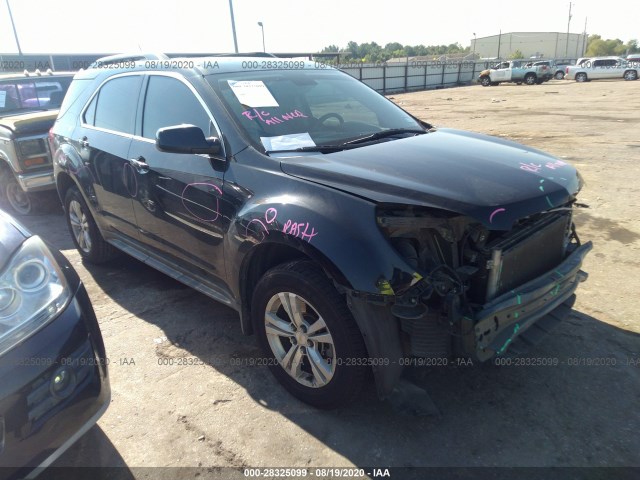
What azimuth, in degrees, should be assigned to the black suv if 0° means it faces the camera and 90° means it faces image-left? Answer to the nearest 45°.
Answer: approximately 315°

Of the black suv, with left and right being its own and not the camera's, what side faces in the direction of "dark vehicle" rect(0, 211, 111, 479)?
right

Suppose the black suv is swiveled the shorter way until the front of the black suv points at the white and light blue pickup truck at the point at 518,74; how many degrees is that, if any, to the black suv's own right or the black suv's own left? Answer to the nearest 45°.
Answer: approximately 90° to the black suv's own left

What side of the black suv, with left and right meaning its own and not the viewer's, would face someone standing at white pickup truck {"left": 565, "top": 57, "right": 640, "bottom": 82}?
left

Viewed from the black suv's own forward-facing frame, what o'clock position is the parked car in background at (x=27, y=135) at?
The parked car in background is roughly at 6 o'clock from the black suv.

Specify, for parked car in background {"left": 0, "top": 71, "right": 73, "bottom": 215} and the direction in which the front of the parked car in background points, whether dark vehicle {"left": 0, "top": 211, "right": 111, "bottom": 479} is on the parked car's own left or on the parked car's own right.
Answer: on the parked car's own right

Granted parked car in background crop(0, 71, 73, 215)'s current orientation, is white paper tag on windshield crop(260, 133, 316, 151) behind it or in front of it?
in front

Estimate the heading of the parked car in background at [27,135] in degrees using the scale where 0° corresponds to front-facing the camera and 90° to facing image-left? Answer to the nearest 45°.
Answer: approximately 315°
